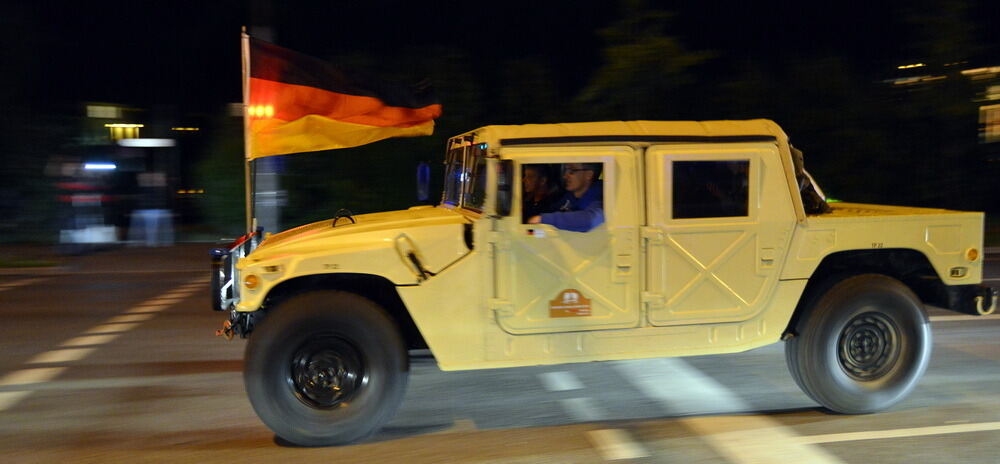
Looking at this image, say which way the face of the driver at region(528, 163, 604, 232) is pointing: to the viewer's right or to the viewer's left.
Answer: to the viewer's left

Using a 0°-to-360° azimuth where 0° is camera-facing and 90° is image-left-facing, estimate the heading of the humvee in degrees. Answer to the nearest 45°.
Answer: approximately 90°

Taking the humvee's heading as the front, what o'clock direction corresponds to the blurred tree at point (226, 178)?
The blurred tree is roughly at 2 o'clock from the humvee.

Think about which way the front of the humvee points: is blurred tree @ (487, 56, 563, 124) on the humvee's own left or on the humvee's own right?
on the humvee's own right

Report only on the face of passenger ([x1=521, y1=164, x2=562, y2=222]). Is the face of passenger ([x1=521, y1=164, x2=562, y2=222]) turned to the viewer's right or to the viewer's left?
to the viewer's left

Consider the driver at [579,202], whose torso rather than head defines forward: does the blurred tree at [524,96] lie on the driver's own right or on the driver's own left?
on the driver's own right

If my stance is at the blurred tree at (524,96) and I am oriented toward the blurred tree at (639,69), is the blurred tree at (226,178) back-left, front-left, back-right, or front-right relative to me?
back-right

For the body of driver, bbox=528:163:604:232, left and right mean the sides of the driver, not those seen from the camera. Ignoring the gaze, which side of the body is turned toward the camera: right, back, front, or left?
left

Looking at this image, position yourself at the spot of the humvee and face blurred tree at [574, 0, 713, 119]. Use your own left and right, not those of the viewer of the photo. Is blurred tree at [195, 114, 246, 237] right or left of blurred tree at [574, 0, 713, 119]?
left

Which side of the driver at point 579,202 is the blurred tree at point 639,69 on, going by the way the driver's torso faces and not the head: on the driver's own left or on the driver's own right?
on the driver's own right
